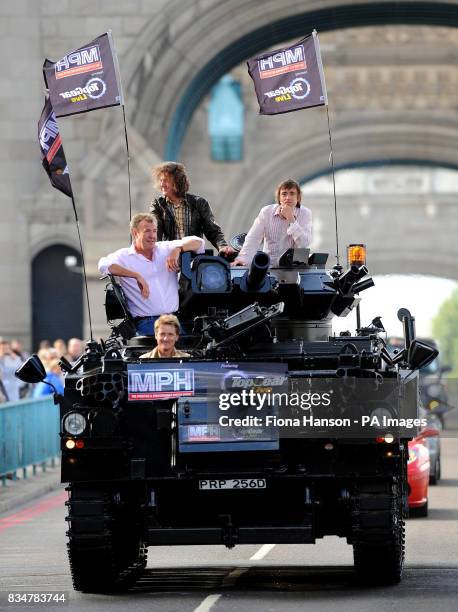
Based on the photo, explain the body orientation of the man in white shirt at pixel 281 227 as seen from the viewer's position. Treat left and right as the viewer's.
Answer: facing the viewer

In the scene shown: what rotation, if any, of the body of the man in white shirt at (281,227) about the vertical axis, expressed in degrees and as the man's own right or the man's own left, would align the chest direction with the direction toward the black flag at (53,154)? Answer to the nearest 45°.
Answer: approximately 45° to the man's own right

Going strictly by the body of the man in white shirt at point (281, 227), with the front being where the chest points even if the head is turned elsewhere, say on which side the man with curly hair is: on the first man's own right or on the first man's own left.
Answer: on the first man's own right

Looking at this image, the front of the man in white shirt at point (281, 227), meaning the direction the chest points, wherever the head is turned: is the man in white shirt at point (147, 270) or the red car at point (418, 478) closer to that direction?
the man in white shirt

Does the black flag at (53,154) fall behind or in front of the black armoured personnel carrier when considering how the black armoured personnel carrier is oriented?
behind

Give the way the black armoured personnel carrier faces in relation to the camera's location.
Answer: facing the viewer
